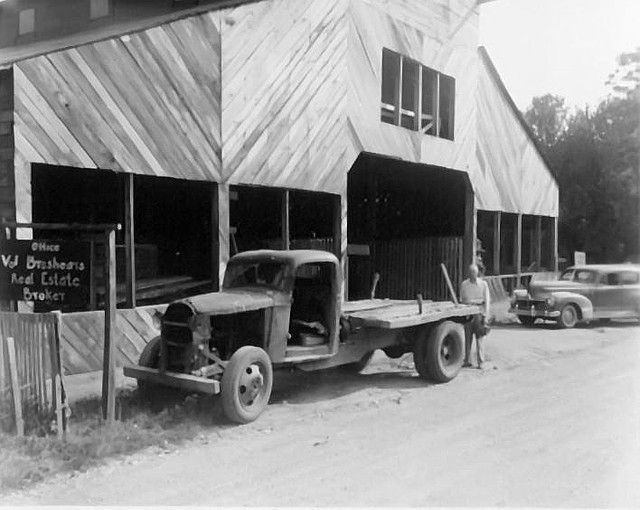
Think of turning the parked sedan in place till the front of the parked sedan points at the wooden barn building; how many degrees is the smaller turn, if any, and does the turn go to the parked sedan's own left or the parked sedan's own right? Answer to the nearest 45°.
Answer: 0° — it already faces it

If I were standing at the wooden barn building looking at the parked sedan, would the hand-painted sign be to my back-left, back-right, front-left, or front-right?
back-right

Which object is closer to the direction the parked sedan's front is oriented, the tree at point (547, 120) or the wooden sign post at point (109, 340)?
the wooden sign post

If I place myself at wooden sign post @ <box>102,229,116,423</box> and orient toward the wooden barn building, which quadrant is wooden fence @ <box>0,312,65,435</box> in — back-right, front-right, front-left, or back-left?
back-left

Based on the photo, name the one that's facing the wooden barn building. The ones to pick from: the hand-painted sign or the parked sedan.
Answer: the parked sedan

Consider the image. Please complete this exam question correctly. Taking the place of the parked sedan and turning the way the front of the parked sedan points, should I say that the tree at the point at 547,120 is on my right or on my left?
on my right

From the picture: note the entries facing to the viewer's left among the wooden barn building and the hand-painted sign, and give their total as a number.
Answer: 0

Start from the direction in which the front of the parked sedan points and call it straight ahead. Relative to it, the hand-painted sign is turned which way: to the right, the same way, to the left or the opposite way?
to the left

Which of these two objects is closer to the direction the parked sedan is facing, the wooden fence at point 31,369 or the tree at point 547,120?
the wooden fence

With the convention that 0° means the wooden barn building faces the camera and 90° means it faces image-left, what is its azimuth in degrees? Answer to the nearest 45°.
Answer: approximately 315°

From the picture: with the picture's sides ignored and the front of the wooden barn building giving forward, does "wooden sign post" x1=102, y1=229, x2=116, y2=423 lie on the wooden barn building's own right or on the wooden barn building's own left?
on the wooden barn building's own right

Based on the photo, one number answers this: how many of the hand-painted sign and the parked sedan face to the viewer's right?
0

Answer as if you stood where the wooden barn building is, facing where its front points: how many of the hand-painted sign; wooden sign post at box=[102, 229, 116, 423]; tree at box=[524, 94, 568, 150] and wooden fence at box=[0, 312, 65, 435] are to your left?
1

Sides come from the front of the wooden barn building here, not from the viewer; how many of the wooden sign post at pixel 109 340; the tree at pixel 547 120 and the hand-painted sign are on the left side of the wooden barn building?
1

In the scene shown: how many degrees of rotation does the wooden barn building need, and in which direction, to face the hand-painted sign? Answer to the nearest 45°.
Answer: approximately 45° to its right
